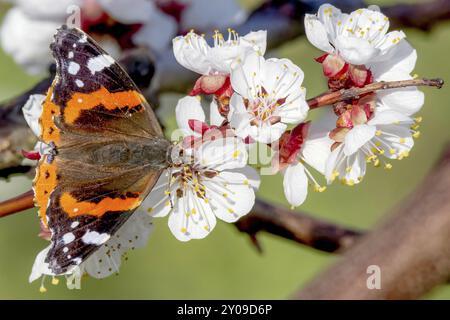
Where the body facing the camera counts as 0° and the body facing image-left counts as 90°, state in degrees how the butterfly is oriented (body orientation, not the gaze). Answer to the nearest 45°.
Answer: approximately 270°
